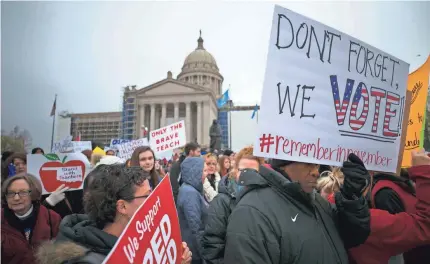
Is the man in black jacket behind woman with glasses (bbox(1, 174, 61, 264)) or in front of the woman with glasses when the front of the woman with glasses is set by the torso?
in front

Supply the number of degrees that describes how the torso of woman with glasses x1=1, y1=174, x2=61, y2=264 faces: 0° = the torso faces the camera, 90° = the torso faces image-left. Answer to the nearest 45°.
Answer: approximately 0°
